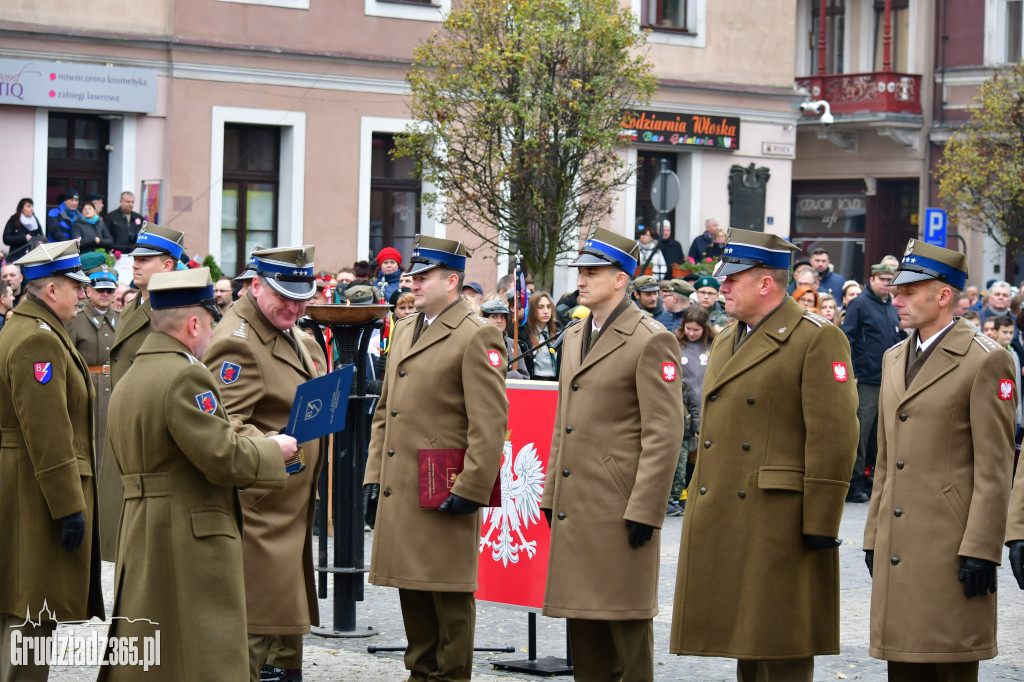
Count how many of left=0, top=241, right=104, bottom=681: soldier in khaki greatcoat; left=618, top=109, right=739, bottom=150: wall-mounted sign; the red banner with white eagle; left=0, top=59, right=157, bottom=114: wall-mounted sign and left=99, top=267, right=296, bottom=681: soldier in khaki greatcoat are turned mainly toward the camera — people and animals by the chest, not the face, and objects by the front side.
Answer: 3

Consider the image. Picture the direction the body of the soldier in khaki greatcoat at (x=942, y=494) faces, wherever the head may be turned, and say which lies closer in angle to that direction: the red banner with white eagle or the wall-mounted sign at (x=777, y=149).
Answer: the red banner with white eagle

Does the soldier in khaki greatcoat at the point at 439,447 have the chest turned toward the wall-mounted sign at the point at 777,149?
no

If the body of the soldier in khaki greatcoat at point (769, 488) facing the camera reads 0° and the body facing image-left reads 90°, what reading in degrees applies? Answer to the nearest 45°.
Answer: approximately 45°

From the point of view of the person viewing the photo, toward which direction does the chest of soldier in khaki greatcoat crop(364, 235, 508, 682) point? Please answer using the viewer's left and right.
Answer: facing the viewer and to the left of the viewer

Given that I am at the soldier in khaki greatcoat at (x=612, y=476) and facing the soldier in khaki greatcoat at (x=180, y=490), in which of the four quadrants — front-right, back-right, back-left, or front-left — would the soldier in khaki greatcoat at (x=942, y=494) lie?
back-left

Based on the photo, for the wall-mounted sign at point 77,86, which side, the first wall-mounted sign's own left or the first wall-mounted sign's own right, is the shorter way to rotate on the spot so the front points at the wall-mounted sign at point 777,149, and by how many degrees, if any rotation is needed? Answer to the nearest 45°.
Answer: approximately 90° to the first wall-mounted sign's own left

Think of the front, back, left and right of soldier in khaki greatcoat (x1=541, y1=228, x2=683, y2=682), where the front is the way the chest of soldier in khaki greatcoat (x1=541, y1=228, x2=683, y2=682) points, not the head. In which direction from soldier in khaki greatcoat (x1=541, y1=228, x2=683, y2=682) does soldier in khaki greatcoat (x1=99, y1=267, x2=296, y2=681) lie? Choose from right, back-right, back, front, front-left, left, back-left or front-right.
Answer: front

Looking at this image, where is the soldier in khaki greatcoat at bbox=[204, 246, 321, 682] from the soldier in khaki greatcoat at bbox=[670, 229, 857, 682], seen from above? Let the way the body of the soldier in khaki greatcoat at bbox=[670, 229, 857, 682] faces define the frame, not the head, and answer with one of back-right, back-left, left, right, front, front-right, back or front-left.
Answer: front-right

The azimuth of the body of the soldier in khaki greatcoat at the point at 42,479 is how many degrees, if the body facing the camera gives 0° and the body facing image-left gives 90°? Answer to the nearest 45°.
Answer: approximately 270°

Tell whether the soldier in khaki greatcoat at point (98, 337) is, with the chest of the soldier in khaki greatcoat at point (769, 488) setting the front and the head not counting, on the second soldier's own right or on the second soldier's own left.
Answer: on the second soldier's own right

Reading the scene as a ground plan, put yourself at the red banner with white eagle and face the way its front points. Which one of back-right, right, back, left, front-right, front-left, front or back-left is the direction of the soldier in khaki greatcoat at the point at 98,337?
back-right

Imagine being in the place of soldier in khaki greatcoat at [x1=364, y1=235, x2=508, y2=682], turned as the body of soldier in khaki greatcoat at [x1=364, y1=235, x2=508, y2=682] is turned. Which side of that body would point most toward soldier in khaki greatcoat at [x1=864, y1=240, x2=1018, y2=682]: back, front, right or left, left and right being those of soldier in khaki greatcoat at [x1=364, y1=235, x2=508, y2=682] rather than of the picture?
left

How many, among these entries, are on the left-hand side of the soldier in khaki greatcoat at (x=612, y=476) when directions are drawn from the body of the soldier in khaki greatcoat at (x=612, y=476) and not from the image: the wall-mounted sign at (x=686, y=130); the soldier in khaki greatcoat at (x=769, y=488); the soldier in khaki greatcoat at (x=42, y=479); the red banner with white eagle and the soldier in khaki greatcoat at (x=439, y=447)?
1

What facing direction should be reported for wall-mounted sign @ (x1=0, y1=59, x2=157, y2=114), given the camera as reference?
facing the viewer

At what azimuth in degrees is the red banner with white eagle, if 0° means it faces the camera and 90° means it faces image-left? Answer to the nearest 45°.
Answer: approximately 0°

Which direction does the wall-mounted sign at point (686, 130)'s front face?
toward the camera

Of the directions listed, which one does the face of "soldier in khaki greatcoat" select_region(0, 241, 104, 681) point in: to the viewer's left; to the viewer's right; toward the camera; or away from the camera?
to the viewer's right

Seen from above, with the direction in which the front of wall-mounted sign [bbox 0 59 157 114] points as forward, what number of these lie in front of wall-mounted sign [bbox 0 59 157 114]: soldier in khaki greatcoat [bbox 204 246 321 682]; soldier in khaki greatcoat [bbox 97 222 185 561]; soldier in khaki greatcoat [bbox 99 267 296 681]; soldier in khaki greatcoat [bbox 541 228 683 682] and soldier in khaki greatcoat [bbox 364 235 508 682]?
5

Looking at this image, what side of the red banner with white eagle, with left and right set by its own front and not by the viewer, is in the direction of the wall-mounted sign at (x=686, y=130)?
back

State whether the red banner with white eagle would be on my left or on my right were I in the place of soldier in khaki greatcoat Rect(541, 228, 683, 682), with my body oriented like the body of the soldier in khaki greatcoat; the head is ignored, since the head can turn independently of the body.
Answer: on my right

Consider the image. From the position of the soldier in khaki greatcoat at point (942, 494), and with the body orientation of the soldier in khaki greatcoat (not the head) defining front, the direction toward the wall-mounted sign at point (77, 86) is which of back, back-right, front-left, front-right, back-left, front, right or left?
right
